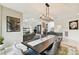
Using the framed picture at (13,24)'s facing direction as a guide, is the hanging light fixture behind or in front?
in front

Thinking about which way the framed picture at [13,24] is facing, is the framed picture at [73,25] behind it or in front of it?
in front
